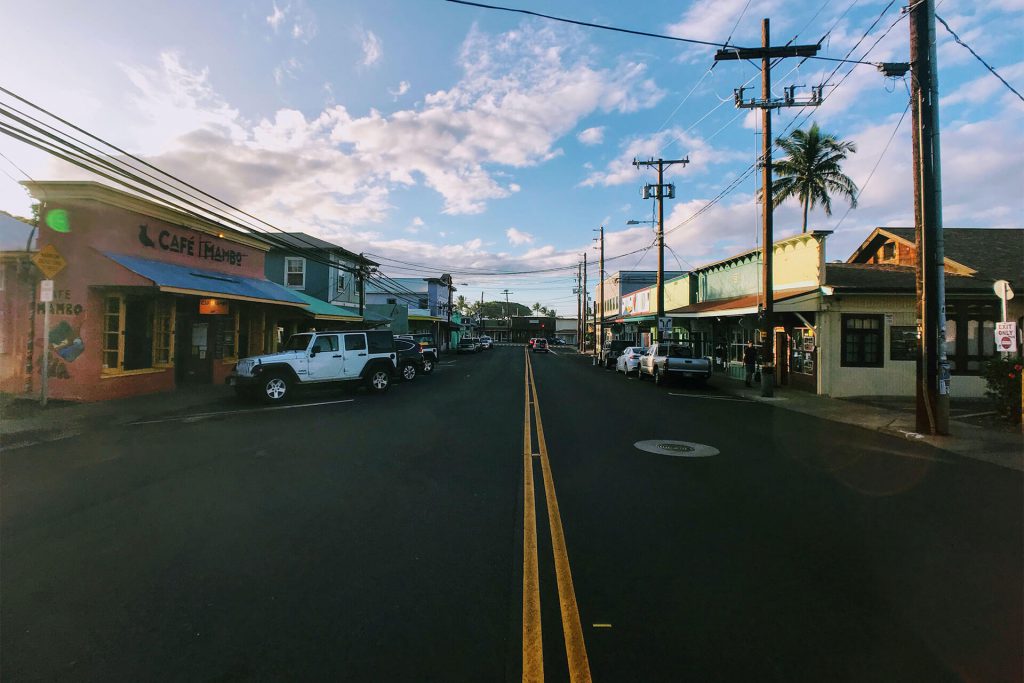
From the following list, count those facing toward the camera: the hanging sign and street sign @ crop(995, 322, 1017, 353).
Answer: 2

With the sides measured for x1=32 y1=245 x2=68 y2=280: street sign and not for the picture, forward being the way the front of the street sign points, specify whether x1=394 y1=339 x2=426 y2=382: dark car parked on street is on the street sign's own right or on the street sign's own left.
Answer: on the street sign's own left

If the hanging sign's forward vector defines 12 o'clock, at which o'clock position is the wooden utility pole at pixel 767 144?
The wooden utility pole is roughly at 10 o'clock from the hanging sign.

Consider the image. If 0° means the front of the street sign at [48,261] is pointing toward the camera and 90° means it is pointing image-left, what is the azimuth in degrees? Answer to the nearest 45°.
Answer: approximately 0°

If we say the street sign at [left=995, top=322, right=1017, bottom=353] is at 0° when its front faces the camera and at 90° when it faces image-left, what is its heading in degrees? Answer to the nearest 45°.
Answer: approximately 0°

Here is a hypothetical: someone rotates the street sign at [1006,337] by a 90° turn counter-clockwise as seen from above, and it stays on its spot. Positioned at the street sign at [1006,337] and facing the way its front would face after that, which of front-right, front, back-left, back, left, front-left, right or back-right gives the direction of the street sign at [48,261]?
back-right

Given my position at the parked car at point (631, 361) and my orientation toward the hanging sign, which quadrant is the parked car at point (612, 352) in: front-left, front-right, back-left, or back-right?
back-right

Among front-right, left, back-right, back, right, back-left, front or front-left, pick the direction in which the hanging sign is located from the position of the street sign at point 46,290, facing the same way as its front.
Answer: back-left
